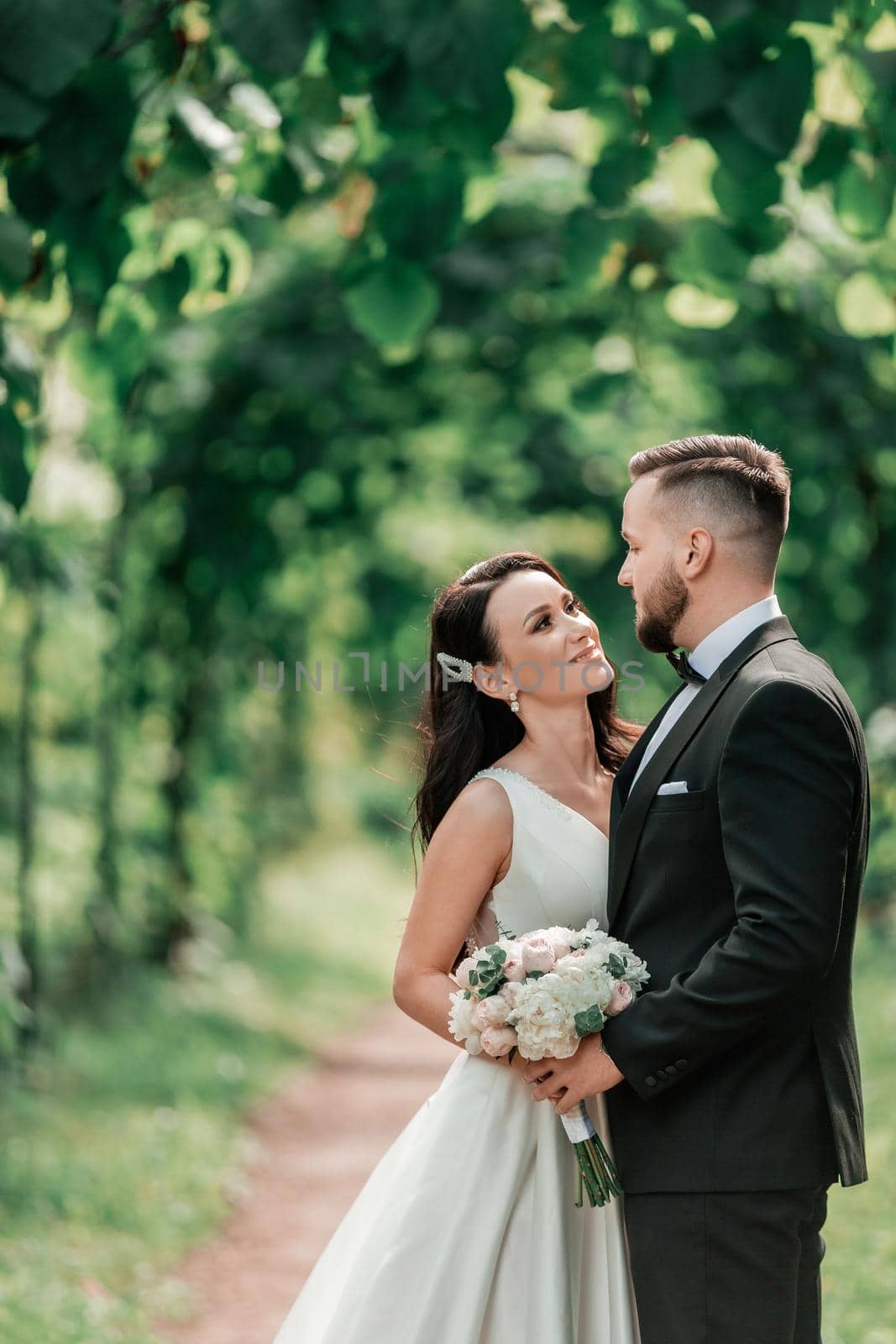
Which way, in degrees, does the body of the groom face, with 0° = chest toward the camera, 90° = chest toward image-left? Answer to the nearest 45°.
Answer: approximately 90°

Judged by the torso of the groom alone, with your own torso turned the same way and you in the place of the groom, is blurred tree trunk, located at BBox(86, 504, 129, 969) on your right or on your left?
on your right

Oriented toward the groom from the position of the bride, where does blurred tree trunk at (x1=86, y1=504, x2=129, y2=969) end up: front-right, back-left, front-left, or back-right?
back-left

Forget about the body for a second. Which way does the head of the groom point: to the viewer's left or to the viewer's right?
to the viewer's left

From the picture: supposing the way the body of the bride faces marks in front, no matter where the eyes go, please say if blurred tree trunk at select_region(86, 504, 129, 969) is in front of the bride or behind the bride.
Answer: behind

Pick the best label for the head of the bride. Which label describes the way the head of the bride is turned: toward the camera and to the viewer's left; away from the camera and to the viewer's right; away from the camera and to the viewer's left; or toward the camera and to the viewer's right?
toward the camera and to the viewer's right

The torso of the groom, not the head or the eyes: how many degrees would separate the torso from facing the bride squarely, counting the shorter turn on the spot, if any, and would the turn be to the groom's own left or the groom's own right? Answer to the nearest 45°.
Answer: approximately 45° to the groom's own right

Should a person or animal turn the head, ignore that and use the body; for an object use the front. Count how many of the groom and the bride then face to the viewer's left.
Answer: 1

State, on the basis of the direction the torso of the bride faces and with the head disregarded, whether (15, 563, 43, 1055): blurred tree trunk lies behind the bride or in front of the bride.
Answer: behind

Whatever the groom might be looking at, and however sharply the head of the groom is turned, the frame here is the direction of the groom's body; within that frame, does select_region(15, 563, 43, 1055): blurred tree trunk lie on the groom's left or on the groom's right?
on the groom's right
